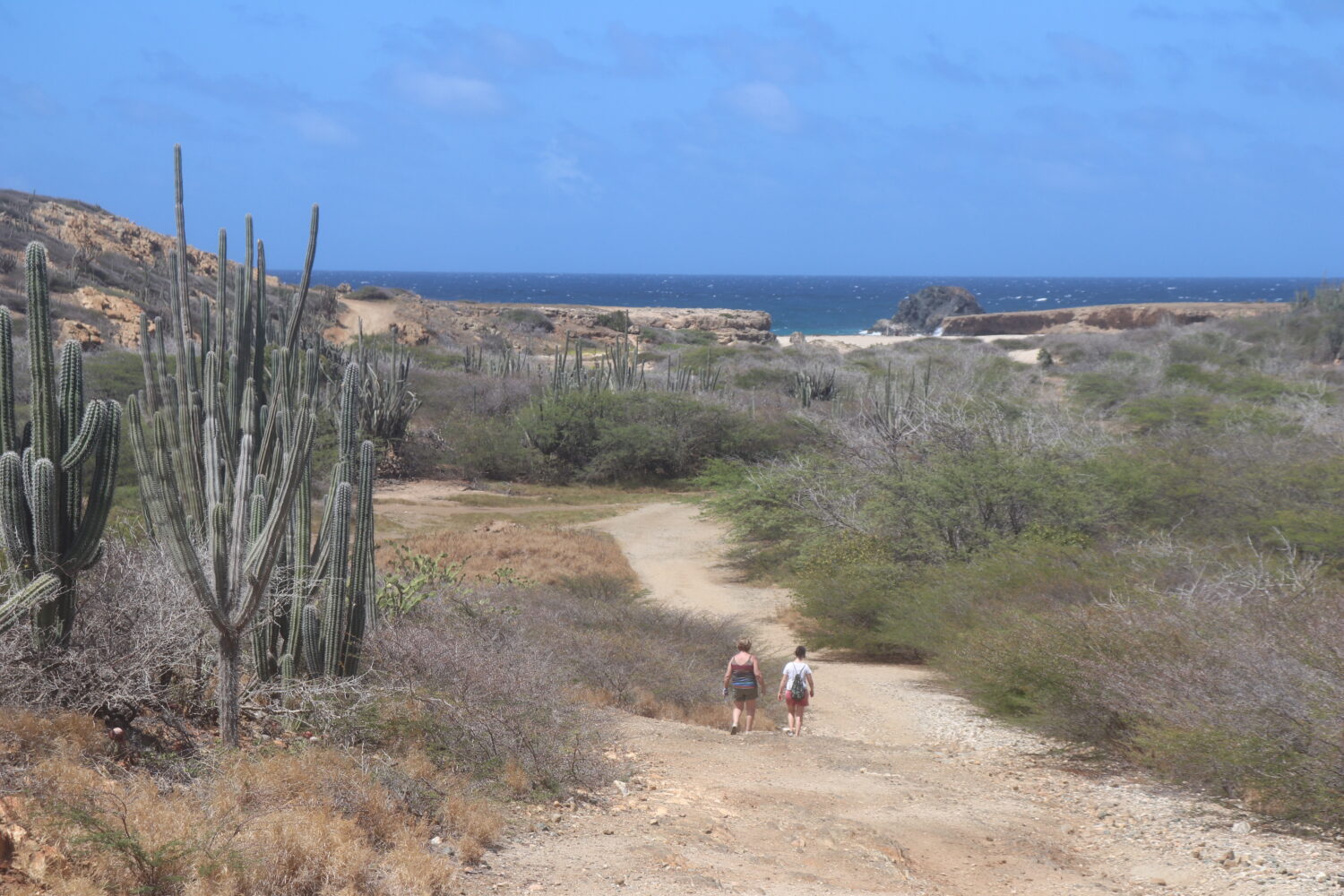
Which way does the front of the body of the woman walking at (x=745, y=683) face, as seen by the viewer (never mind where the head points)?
away from the camera

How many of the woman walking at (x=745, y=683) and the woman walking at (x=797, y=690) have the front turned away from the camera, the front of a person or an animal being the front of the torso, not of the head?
2

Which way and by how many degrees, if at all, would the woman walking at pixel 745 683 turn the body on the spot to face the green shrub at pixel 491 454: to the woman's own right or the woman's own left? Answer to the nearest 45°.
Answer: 0° — they already face it

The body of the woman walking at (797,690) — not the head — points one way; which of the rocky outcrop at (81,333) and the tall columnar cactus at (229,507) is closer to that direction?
the rocky outcrop

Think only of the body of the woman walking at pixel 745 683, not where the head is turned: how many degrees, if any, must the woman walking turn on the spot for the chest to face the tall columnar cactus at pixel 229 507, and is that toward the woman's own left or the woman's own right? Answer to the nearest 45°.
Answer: approximately 135° to the woman's own left

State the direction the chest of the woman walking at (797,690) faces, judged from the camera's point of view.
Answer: away from the camera

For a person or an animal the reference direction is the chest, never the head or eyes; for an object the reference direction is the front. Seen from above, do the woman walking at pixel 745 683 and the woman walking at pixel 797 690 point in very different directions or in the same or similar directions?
same or similar directions

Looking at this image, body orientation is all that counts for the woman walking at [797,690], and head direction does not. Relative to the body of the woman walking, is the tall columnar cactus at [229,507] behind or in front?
behind

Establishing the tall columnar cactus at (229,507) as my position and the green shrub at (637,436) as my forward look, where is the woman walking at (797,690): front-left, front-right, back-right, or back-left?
front-right

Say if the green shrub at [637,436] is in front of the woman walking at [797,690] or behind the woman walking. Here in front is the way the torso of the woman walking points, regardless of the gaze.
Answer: in front

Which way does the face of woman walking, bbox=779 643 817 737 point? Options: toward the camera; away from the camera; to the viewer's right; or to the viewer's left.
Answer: away from the camera

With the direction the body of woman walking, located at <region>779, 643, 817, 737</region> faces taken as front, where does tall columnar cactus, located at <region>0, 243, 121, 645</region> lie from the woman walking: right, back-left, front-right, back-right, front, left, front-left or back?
back-left

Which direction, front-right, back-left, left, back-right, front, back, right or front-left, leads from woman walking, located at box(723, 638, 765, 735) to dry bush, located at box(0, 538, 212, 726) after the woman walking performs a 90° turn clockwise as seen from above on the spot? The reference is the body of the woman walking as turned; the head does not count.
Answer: back-right

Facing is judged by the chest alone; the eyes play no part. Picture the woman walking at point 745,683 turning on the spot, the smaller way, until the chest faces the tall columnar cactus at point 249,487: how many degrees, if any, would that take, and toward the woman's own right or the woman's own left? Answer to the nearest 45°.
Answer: approximately 135° to the woman's own left

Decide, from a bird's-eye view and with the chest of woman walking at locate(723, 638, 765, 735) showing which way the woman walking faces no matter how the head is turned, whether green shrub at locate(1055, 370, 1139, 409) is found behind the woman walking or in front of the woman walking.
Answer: in front

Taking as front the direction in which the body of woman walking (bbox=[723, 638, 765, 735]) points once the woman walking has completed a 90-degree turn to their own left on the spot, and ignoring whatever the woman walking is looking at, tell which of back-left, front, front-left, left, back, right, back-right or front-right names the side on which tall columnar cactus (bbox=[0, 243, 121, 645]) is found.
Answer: front-left
